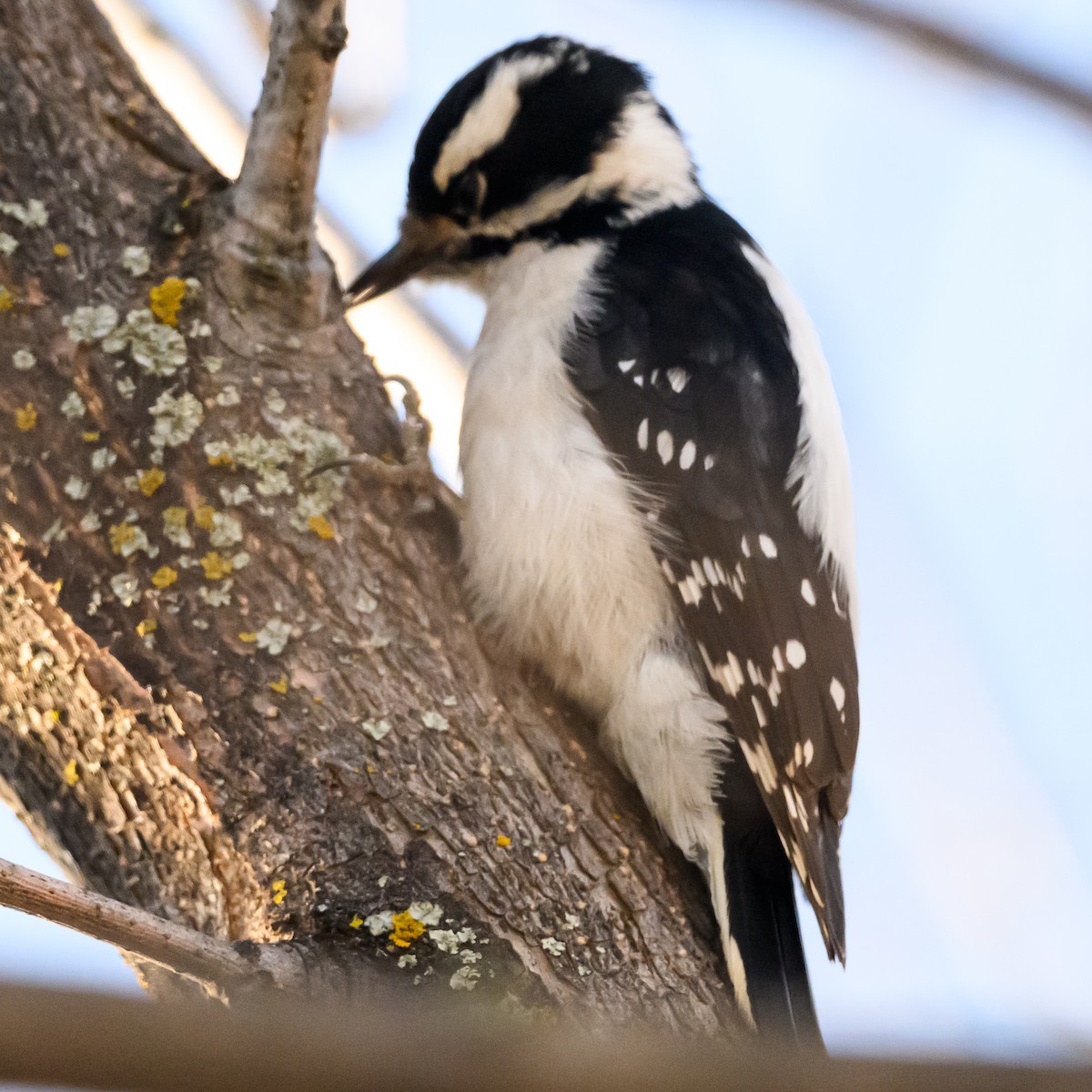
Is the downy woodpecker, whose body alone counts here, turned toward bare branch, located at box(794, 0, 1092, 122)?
no

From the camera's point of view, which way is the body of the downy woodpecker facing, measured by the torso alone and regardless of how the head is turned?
to the viewer's left

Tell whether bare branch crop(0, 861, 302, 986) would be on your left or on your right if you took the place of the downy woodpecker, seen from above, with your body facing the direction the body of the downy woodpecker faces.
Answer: on your left

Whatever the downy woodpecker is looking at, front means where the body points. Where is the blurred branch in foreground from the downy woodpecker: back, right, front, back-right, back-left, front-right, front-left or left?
left

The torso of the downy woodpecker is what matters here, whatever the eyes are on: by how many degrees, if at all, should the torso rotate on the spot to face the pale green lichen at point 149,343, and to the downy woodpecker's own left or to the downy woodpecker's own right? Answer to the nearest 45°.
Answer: approximately 45° to the downy woodpecker's own left

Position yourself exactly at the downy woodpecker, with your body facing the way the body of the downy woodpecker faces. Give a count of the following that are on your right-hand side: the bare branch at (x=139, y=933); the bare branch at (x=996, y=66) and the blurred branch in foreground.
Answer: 1

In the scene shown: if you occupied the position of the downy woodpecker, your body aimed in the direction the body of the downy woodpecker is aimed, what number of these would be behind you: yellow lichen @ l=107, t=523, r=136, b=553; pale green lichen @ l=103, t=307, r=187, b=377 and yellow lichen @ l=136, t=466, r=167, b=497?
0
